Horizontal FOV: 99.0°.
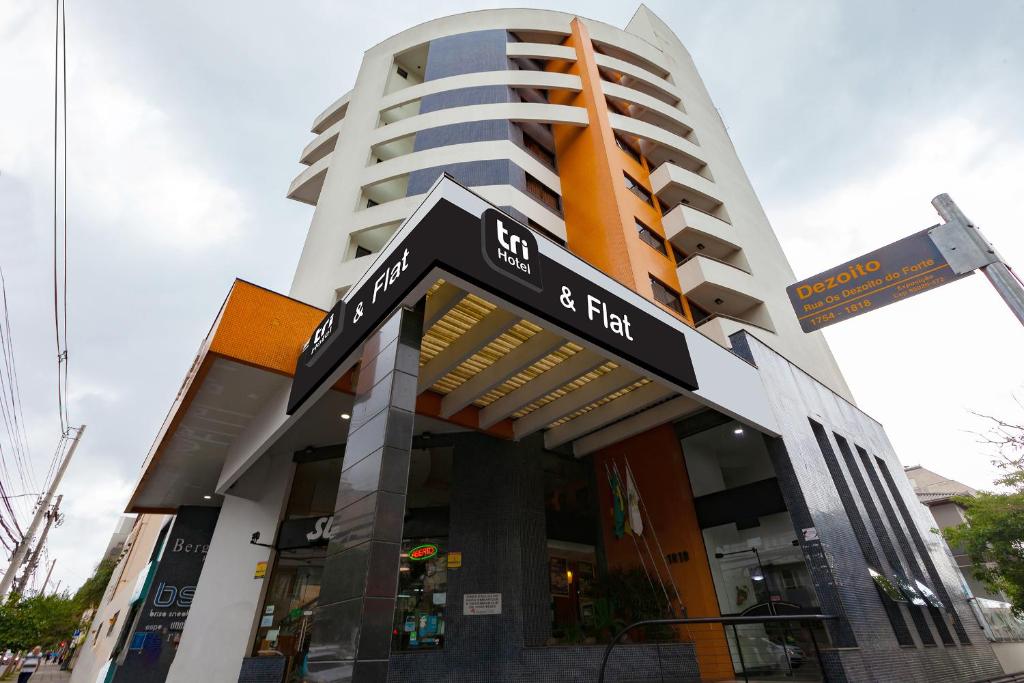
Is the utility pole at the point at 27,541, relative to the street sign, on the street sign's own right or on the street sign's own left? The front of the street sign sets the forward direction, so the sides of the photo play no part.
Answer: on the street sign's own right

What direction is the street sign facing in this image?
toward the camera

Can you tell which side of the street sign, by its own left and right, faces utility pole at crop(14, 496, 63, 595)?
right

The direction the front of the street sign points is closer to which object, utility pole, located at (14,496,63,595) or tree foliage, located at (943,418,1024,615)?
the utility pole

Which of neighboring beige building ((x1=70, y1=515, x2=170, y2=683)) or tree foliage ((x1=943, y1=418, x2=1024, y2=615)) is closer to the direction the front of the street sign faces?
the neighboring beige building

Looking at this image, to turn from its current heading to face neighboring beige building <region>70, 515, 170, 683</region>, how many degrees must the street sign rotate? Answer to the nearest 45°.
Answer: approximately 90° to its right

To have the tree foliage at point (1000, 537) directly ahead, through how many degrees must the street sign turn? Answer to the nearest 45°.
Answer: approximately 180°
